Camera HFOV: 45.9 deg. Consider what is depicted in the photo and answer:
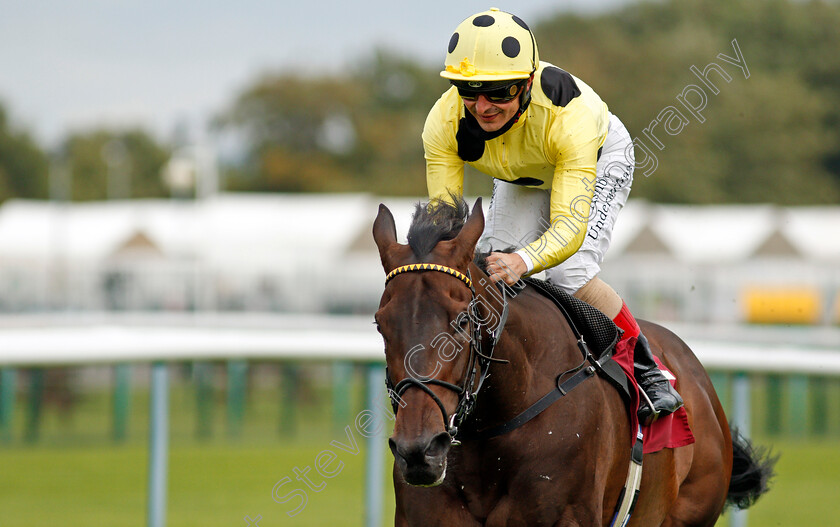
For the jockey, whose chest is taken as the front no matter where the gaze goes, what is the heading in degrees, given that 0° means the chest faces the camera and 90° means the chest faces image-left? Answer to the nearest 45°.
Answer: approximately 45°

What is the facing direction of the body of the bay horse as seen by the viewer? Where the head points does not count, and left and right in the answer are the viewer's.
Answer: facing the viewer and to the left of the viewer
